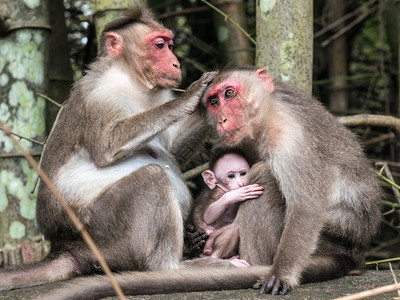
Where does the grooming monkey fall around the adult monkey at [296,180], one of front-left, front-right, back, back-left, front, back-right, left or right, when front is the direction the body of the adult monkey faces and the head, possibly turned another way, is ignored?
front

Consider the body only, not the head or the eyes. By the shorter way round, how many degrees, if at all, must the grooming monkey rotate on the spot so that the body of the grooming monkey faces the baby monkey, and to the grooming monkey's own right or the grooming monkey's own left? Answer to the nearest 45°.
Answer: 0° — it already faces it

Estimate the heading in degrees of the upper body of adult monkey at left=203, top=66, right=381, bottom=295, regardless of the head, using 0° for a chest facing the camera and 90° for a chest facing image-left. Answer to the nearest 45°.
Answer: approximately 90°

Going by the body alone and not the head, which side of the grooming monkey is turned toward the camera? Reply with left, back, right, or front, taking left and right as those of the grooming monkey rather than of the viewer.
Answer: right

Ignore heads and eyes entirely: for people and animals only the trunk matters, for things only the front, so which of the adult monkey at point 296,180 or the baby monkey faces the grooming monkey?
the adult monkey
